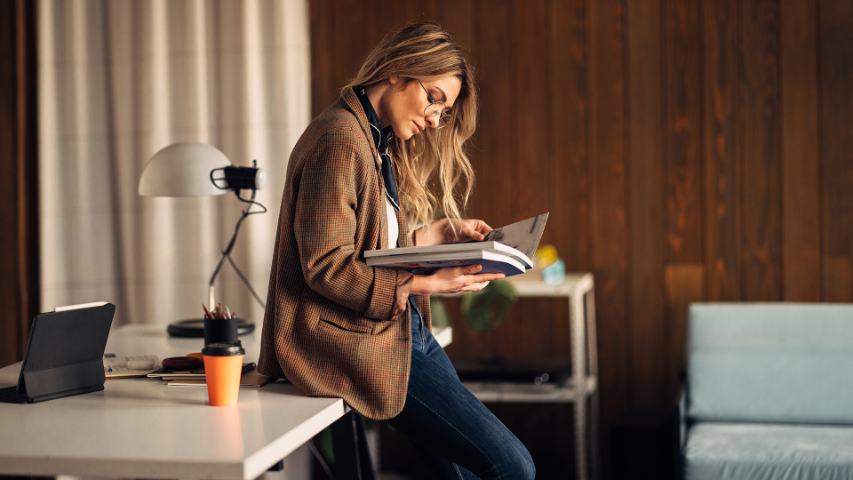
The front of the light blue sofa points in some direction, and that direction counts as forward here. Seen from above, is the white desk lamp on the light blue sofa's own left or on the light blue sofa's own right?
on the light blue sofa's own right

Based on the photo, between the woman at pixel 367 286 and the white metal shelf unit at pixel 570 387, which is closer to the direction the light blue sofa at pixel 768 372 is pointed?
the woman

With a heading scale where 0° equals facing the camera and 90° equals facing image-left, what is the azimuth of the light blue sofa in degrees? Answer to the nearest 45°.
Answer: approximately 0°

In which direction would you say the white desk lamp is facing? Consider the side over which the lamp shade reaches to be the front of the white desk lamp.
to the viewer's left

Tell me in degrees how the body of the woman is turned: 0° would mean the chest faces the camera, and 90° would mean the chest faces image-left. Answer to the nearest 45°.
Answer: approximately 270°

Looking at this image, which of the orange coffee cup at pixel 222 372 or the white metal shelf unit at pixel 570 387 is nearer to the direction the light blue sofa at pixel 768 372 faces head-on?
the orange coffee cup

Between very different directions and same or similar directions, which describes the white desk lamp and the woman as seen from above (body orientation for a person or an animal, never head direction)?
very different directions

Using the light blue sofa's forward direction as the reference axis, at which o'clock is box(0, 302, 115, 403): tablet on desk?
The tablet on desk is roughly at 1 o'clock from the light blue sofa.

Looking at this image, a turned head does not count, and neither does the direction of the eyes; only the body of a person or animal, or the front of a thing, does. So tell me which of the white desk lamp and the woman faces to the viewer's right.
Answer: the woman

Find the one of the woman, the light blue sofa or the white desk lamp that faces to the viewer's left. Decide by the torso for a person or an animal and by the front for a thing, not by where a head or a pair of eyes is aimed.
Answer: the white desk lamp

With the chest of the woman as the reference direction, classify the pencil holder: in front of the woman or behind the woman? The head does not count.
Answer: behind

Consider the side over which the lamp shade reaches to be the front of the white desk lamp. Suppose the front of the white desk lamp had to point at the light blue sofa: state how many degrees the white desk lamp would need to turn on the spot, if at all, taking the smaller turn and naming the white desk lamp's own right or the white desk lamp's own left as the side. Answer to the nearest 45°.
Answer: approximately 180°
